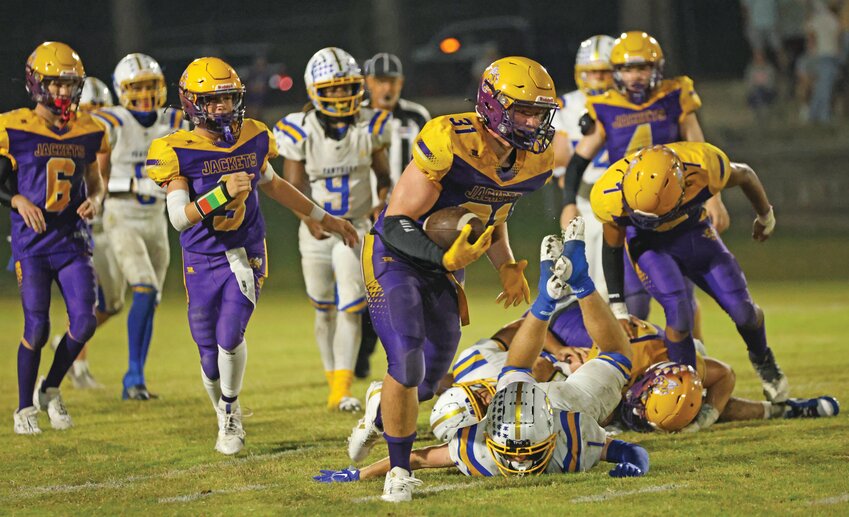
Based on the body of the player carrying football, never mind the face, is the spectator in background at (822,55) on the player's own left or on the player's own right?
on the player's own left

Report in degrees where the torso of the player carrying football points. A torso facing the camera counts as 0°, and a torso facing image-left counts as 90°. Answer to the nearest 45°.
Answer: approximately 315°

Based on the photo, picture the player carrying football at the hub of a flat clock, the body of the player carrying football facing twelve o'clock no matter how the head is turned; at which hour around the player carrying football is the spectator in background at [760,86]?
The spectator in background is roughly at 8 o'clock from the player carrying football.

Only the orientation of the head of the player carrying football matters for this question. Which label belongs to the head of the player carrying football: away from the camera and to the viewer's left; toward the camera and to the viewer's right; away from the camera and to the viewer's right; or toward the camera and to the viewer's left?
toward the camera and to the viewer's right

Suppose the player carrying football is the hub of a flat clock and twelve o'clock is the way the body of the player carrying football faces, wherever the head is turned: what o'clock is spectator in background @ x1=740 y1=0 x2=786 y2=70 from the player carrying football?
The spectator in background is roughly at 8 o'clock from the player carrying football.

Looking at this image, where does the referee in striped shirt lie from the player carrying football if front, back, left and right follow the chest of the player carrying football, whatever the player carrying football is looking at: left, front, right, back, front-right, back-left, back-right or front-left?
back-left
